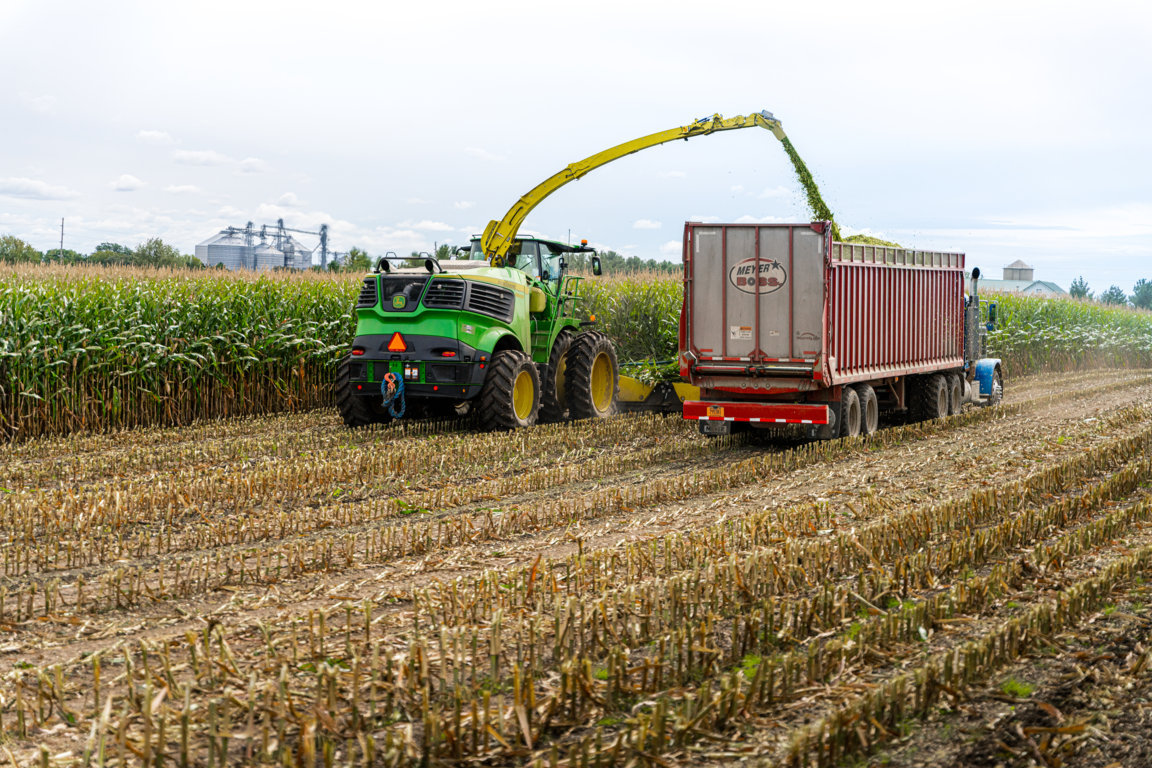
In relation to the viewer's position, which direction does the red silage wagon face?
facing away from the viewer and to the right of the viewer
